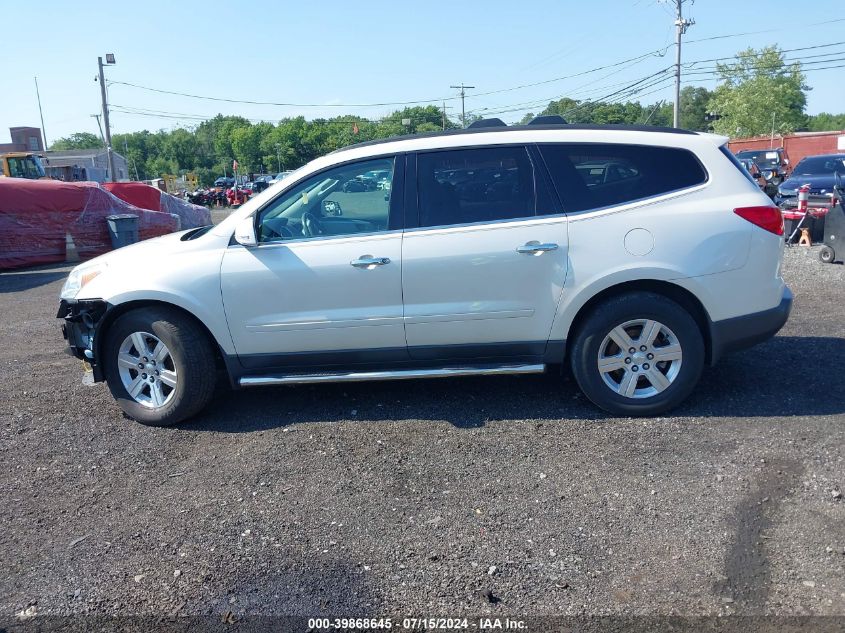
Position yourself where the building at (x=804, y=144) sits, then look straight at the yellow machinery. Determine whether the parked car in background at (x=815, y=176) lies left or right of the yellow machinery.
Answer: left

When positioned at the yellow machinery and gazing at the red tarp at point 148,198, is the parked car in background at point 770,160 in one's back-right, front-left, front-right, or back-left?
front-left

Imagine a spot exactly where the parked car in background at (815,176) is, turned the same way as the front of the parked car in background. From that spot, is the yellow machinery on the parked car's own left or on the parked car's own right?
on the parked car's own right

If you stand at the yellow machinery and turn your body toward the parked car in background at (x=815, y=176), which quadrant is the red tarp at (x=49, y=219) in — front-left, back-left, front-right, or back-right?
front-right

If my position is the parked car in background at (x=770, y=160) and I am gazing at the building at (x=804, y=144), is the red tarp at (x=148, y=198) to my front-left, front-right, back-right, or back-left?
back-left

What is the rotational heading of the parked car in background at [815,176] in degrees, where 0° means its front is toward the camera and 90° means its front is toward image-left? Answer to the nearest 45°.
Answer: approximately 45°

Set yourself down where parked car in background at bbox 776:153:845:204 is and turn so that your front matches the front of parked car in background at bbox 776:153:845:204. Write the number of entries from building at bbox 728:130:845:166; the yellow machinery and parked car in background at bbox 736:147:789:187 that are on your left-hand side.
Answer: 0

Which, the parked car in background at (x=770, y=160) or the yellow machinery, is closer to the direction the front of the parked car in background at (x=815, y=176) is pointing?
the yellow machinery

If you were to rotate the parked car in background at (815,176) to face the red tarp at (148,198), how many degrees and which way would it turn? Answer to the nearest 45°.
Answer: approximately 45° to its right

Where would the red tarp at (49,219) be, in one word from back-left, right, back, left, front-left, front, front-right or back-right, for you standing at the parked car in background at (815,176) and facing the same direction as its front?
front

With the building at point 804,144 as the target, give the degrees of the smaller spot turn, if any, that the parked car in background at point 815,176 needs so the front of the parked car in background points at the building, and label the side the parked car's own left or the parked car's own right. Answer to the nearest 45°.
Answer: approximately 135° to the parked car's own right

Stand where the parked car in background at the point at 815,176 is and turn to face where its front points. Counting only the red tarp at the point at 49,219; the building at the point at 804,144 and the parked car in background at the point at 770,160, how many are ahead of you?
1

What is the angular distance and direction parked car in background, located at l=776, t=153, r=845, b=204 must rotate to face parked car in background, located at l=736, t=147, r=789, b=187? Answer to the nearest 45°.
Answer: approximately 135° to its right

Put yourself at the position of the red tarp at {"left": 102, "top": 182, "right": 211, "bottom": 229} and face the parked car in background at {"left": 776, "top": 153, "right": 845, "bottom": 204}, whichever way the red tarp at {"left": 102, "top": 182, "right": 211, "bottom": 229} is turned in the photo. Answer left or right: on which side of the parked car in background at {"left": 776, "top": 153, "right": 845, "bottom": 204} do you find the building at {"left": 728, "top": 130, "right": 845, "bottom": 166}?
left

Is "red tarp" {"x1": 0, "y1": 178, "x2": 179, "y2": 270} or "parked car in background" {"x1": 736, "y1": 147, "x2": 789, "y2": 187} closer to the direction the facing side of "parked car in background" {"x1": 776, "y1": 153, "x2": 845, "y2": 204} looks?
the red tarp
